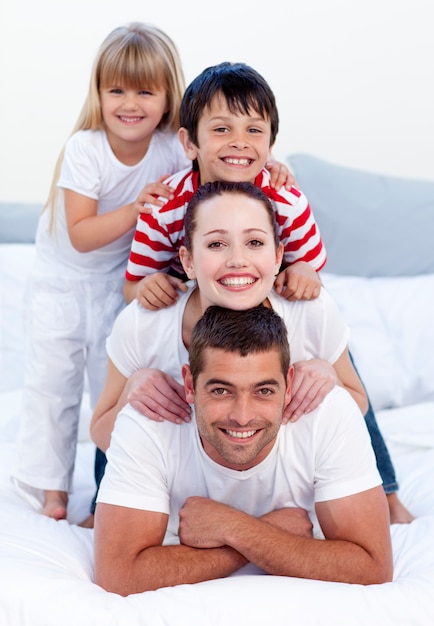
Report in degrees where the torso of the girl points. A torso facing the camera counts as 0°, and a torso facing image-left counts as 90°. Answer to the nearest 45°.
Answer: approximately 315°

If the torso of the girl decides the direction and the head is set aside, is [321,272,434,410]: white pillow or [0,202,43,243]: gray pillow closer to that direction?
the white pillow

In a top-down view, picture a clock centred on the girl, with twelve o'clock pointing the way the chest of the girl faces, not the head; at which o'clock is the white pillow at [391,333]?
The white pillow is roughly at 10 o'clock from the girl.

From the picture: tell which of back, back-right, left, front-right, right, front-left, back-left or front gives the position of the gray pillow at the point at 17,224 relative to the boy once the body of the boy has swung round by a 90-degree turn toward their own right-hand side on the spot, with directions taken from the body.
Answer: front-right

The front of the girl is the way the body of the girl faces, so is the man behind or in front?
in front

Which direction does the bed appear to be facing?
toward the camera

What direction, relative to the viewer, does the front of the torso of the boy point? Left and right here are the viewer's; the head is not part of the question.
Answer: facing the viewer
